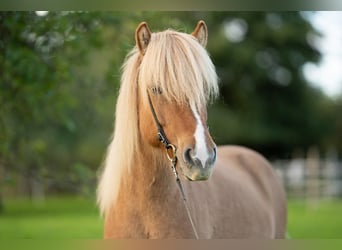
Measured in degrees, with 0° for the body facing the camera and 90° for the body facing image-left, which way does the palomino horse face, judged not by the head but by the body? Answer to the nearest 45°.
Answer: approximately 45°
